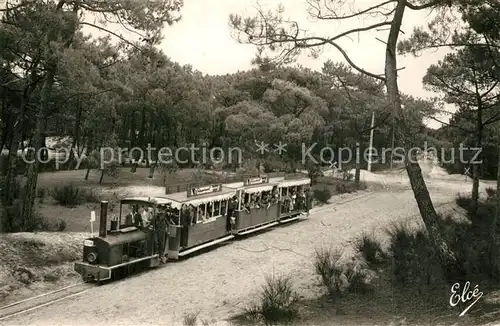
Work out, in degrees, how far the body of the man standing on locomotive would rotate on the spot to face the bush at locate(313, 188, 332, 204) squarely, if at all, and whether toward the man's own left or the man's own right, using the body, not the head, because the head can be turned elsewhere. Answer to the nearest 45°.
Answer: approximately 180°

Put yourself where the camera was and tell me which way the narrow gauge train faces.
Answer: facing the viewer and to the left of the viewer

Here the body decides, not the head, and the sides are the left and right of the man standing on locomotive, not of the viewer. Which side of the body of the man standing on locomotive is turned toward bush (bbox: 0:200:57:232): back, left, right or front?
right

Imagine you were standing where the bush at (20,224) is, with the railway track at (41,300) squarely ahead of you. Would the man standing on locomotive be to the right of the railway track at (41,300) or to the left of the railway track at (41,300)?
left

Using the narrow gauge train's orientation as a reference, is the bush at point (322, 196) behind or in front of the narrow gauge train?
behind

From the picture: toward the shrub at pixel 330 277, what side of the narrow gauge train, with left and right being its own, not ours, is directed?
left

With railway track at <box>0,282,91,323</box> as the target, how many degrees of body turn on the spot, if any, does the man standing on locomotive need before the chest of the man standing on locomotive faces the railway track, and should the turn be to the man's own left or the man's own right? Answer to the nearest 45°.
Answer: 0° — they already face it

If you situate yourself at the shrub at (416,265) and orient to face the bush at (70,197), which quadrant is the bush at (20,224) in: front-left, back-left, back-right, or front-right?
front-left

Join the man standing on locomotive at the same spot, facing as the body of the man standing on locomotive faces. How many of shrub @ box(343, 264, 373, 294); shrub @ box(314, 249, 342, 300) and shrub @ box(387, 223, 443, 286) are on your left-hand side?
3

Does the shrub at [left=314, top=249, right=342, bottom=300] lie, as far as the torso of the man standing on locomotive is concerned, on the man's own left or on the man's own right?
on the man's own left

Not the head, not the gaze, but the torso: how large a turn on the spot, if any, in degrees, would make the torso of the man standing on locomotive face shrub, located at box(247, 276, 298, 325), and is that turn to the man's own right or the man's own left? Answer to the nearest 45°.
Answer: approximately 90° to the man's own left

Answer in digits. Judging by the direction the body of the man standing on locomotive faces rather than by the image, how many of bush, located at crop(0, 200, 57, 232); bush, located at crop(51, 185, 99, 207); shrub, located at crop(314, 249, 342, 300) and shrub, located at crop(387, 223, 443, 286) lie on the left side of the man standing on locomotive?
2

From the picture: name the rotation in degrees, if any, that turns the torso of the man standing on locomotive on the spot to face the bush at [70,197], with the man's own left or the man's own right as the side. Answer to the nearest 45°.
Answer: approximately 135° to the man's own right

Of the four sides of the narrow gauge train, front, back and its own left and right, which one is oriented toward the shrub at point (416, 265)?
left

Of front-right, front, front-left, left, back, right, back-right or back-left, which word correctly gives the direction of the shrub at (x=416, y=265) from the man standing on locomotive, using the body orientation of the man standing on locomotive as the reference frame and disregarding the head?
left
